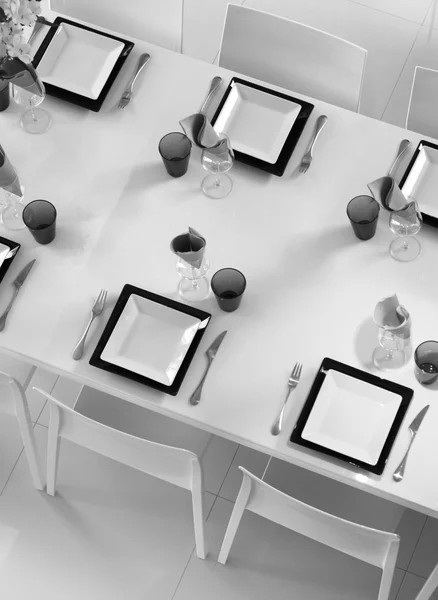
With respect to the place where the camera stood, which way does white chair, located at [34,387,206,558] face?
facing away from the viewer and to the right of the viewer

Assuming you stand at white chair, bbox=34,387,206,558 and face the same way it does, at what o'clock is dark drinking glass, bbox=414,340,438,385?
The dark drinking glass is roughly at 2 o'clock from the white chair.

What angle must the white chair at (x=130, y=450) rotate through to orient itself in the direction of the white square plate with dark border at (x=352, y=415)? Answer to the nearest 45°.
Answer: approximately 90° to its right
